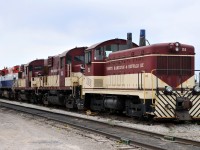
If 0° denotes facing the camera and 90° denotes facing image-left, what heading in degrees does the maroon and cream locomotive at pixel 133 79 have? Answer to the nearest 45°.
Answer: approximately 315°
